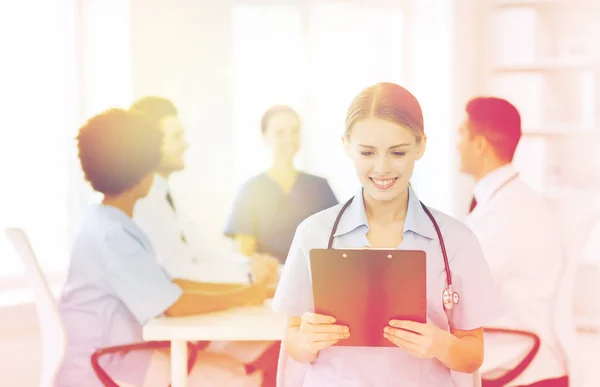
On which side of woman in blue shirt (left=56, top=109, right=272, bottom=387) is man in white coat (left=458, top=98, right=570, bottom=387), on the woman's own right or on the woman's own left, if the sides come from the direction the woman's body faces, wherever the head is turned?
on the woman's own right

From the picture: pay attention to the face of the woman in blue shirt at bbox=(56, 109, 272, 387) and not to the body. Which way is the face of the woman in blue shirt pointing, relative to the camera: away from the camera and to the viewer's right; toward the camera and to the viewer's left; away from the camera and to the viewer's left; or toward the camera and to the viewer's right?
away from the camera and to the viewer's right

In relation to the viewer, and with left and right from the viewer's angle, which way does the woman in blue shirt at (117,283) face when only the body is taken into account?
facing away from the viewer and to the right of the viewer
